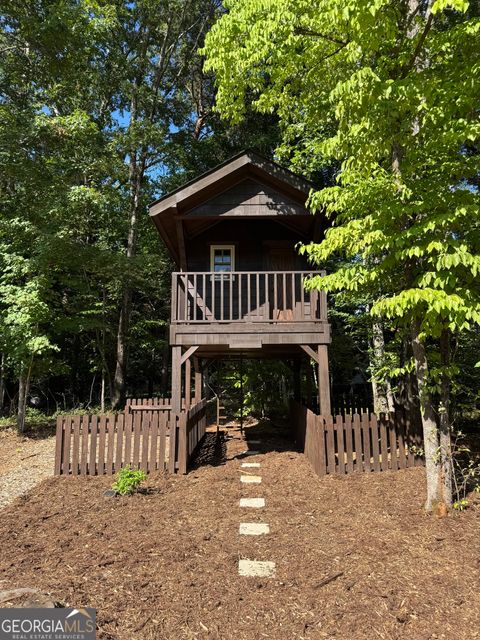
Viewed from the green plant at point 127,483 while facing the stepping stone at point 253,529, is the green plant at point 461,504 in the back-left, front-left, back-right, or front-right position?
front-left

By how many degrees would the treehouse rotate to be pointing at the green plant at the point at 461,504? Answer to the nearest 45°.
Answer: approximately 45° to its left

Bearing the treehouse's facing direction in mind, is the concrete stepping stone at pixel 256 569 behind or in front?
in front

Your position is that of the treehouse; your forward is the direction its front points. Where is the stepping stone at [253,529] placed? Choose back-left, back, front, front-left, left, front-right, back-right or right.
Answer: front

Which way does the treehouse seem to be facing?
toward the camera

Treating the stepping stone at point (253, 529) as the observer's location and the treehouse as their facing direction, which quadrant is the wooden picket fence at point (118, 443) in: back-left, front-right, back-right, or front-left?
front-left
